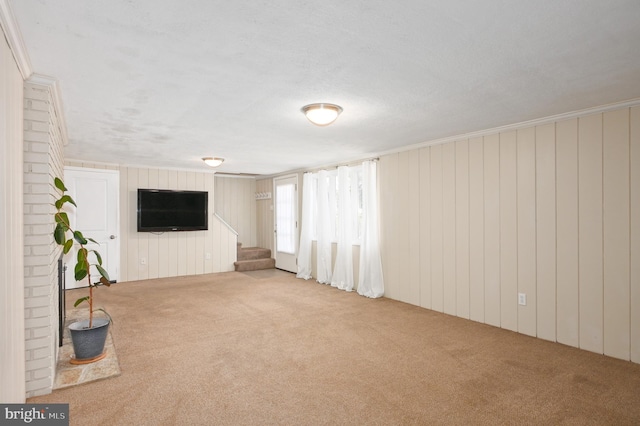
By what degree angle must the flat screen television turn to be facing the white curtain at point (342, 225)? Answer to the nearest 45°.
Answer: approximately 45° to its left

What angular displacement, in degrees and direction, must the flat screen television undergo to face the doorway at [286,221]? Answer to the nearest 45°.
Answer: approximately 90° to its left

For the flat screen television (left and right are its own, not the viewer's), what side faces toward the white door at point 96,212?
right

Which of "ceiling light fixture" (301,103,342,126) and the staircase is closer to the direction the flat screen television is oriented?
the ceiling light fixture

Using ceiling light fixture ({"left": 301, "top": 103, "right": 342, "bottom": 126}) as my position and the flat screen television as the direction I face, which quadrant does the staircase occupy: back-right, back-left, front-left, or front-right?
front-right

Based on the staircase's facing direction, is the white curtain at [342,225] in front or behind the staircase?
in front

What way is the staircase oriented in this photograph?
toward the camera

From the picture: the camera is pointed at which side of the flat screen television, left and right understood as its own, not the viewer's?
front

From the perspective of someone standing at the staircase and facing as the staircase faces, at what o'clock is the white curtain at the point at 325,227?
The white curtain is roughly at 11 o'clock from the staircase.

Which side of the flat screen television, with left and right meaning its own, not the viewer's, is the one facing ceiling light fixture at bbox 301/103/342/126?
front

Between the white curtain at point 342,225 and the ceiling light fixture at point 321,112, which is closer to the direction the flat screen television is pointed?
the ceiling light fixture

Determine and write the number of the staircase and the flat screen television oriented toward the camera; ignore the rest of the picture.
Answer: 2

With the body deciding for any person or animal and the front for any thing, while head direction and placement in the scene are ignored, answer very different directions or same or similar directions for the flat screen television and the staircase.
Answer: same or similar directions

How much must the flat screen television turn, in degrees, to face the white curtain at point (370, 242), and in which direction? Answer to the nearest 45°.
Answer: approximately 45° to its left
